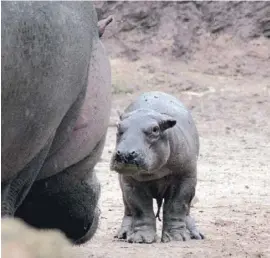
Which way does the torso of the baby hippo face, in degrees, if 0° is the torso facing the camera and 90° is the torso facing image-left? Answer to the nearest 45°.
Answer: approximately 0°

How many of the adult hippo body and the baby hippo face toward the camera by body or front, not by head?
1
